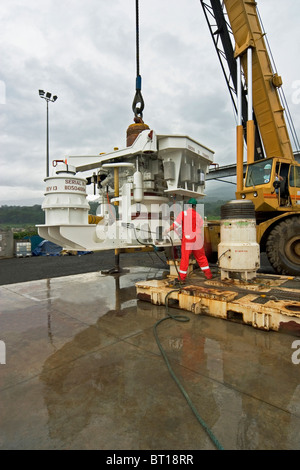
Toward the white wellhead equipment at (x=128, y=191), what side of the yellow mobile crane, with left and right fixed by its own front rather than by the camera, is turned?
front

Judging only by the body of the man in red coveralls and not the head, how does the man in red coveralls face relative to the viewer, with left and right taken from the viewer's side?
facing away from the viewer and to the left of the viewer

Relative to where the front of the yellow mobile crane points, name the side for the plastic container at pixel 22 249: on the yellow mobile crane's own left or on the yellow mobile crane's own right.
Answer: on the yellow mobile crane's own right

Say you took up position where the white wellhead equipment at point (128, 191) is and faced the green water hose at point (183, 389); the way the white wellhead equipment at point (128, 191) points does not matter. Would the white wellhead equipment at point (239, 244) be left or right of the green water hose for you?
left

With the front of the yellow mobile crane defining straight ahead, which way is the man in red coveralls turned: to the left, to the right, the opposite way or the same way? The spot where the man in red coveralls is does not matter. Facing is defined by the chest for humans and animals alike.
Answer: to the right

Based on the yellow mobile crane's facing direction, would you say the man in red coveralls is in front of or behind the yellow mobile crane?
in front

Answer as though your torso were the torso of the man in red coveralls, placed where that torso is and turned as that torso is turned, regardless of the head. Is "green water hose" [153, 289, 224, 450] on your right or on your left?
on your left

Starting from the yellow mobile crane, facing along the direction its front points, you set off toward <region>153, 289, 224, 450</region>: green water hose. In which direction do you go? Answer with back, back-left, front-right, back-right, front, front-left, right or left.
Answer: front-left

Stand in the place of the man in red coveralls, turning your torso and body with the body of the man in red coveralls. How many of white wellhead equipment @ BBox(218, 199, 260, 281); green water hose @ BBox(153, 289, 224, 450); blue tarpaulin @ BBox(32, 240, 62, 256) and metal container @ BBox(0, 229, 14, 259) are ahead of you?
2

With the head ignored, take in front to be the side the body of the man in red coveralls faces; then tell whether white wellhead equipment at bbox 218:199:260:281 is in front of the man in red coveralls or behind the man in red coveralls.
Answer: behind

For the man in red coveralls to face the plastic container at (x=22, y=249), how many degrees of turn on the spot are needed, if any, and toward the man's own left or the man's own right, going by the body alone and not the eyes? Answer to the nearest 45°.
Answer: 0° — they already face it

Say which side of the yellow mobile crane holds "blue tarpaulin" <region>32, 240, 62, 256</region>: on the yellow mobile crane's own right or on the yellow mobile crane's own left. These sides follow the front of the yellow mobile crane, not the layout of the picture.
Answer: on the yellow mobile crane's own right

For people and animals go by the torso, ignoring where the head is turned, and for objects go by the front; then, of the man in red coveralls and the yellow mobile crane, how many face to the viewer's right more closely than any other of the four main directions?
0

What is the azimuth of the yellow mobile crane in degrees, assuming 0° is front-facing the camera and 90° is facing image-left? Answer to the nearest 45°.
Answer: approximately 45°
